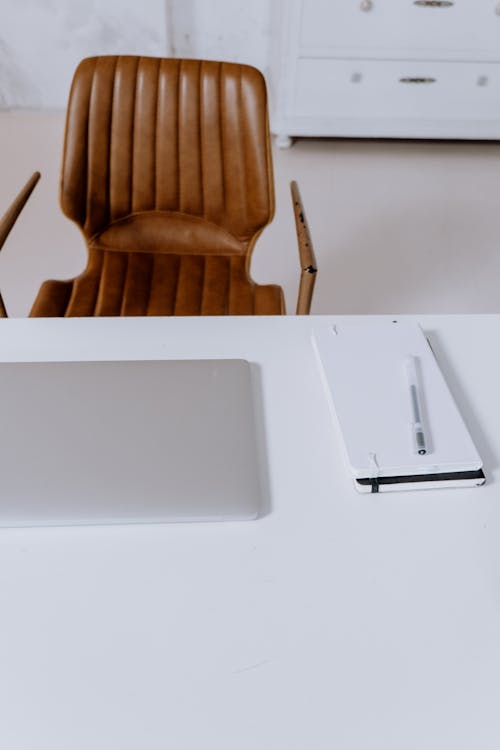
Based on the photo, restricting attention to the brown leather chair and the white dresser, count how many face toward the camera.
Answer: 2

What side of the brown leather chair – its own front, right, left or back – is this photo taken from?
front

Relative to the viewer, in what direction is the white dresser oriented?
toward the camera

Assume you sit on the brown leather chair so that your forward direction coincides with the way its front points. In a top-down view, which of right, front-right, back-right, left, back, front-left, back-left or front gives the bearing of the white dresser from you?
back-left

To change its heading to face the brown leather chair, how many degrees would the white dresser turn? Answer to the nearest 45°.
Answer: approximately 45° to its right
